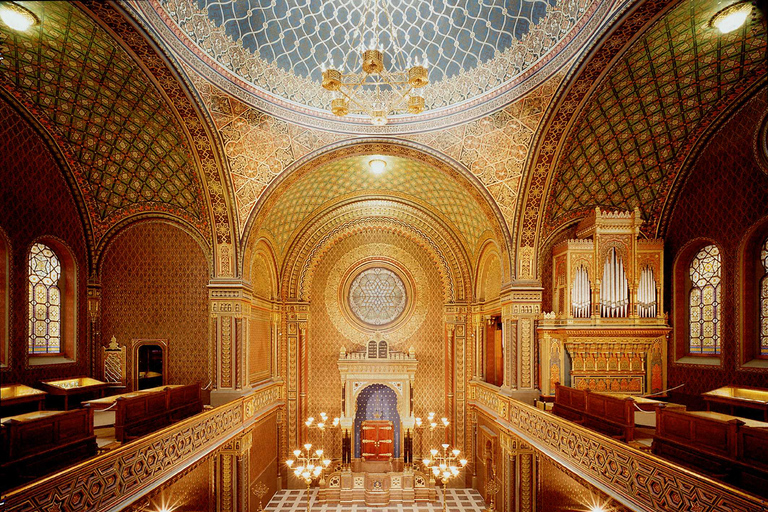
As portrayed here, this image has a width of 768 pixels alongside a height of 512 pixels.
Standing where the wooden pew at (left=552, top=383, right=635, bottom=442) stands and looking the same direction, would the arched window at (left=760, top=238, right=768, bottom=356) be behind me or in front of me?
behind
